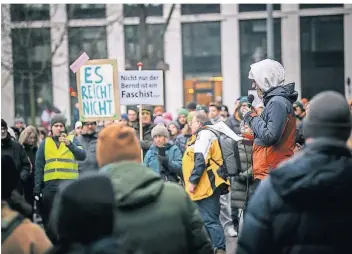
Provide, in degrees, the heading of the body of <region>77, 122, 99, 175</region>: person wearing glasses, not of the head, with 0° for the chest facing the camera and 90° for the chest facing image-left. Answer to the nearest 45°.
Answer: approximately 0°

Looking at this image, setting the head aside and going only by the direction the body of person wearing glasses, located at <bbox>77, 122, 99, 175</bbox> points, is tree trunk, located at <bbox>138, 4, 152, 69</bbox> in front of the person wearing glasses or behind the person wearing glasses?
behind
